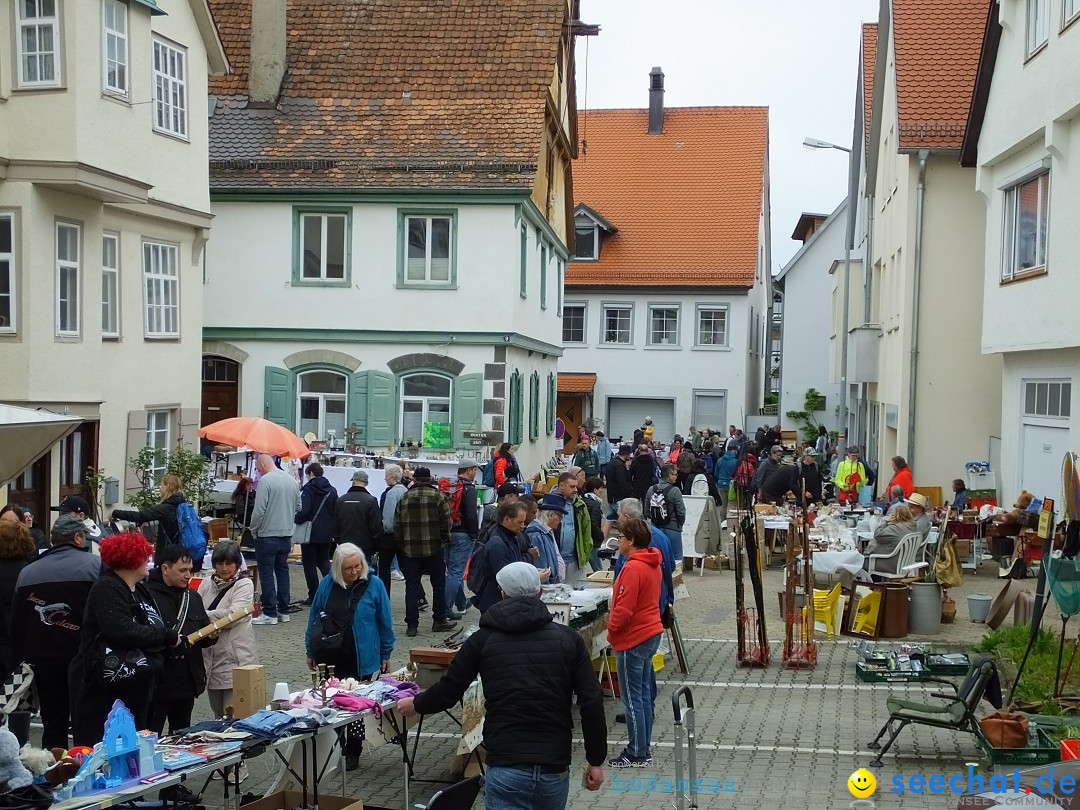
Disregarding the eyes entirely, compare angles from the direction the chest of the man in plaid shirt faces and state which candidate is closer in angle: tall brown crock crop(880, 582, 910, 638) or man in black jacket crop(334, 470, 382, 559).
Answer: the man in black jacket

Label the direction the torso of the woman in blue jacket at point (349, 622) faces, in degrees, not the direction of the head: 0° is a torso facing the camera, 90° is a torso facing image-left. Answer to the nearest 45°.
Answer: approximately 0°

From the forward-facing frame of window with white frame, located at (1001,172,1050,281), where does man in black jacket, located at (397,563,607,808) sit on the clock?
The man in black jacket is roughly at 11 o'clock from the window with white frame.

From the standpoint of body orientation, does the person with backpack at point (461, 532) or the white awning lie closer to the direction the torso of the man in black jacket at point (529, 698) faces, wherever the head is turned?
the person with backpack

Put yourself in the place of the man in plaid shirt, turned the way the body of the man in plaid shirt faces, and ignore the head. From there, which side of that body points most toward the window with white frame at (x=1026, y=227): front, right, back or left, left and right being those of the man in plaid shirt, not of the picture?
right

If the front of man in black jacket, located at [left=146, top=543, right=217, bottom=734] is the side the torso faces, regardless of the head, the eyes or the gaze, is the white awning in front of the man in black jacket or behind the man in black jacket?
behind

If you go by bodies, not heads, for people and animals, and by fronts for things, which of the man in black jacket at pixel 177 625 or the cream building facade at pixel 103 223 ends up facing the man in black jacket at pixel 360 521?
the cream building facade

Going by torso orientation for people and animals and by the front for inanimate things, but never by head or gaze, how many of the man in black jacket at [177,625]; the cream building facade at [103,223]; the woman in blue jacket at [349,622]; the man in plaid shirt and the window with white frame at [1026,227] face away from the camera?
1

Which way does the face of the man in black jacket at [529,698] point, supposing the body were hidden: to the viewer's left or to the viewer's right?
to the viewer's left

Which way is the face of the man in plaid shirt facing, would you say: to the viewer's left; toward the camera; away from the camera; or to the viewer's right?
away from the camera

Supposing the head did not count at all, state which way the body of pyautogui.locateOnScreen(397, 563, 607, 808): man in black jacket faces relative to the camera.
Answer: away from the camera

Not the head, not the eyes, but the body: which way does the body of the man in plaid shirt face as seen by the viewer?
away from the camera
